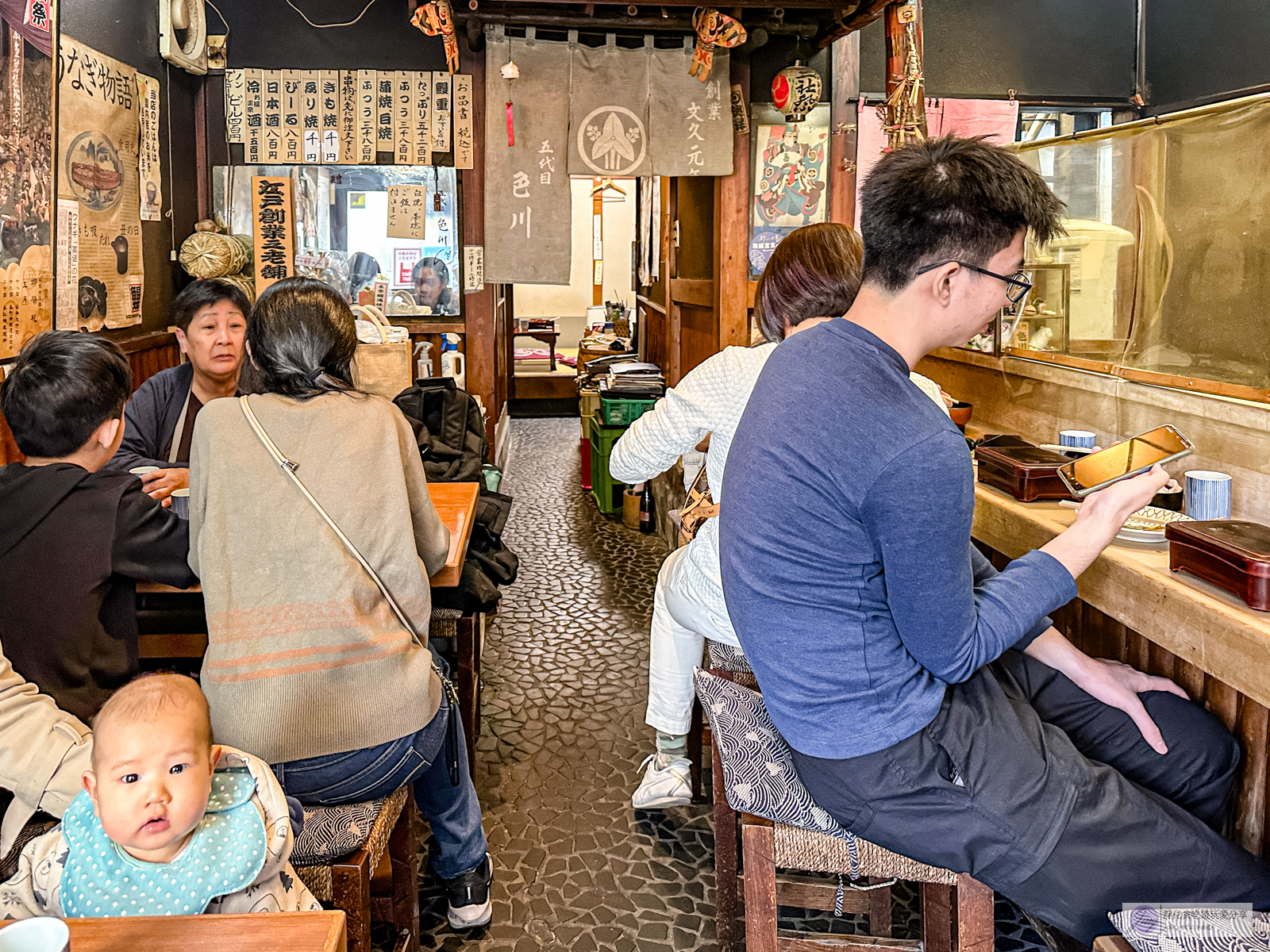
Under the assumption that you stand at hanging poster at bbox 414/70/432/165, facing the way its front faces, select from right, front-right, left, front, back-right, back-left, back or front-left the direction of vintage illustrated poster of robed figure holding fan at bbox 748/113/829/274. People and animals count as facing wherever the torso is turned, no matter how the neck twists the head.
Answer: left

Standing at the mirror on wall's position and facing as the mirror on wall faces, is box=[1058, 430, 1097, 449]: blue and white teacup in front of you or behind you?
in front

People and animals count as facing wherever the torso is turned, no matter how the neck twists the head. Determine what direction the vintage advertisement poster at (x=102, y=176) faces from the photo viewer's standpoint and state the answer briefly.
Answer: facing the viewer and to the right of the viewer

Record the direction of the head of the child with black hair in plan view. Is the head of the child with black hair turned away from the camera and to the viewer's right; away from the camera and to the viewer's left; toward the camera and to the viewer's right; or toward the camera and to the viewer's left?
away from the camera and to the viewer's right

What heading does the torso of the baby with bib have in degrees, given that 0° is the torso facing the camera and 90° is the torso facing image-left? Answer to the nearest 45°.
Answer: approximately 0°

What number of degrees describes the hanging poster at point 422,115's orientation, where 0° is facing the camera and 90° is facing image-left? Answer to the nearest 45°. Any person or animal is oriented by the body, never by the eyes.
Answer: approximately 0°

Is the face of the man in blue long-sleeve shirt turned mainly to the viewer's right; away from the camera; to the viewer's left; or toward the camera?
to the viewer's right

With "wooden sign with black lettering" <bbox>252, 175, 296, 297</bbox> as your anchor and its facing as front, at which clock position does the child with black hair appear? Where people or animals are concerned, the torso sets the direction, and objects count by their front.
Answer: The child with black hair is roughly at 12 o'clock from the wooden sign with black lettering.
